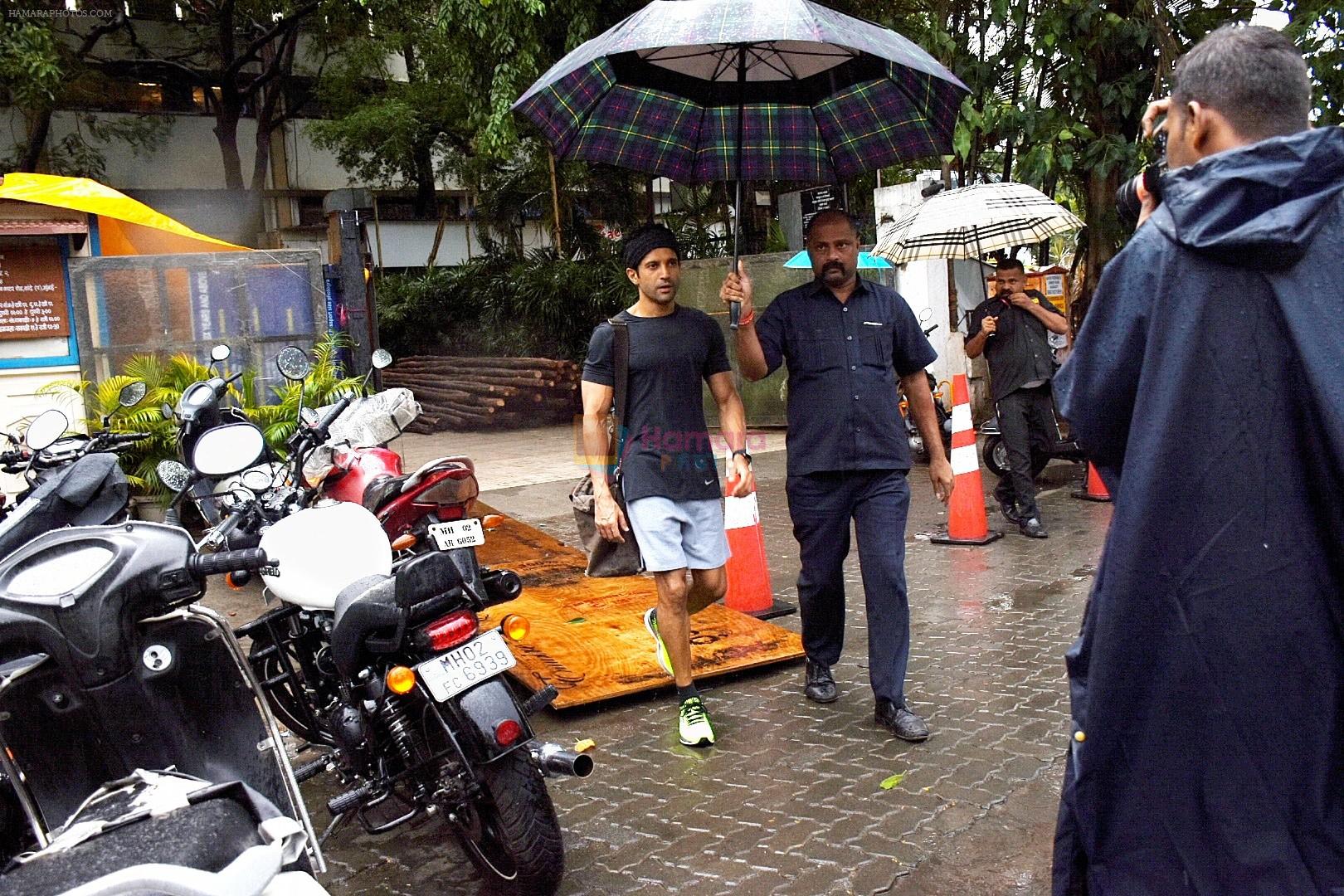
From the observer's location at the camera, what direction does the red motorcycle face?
facing away from the viewer and to the left of the viewer

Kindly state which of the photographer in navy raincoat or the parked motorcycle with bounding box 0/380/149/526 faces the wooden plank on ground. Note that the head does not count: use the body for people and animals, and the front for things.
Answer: the photographer in navy raincoat

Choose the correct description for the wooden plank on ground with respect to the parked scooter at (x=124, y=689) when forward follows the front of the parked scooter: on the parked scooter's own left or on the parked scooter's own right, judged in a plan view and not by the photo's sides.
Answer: on the parked scooter's own right

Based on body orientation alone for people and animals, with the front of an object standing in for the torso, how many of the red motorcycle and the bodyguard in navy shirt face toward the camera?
1

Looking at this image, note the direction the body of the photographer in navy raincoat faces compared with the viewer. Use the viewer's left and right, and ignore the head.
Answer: facing away from the viewer and to the left of the viewer

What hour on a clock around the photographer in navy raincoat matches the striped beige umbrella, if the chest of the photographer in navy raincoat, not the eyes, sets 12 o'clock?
The striped beige umbrella is roughly at 1 o'clock from the photographer in navy raincoat.

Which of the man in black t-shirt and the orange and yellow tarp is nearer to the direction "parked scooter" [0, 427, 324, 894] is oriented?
the orange and yellow tarp

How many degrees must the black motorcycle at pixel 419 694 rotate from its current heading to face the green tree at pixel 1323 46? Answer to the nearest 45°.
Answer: approximately 90° to its right

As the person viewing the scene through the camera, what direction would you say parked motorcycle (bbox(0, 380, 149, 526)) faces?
facing away from the viewer and to the left of the viewer
